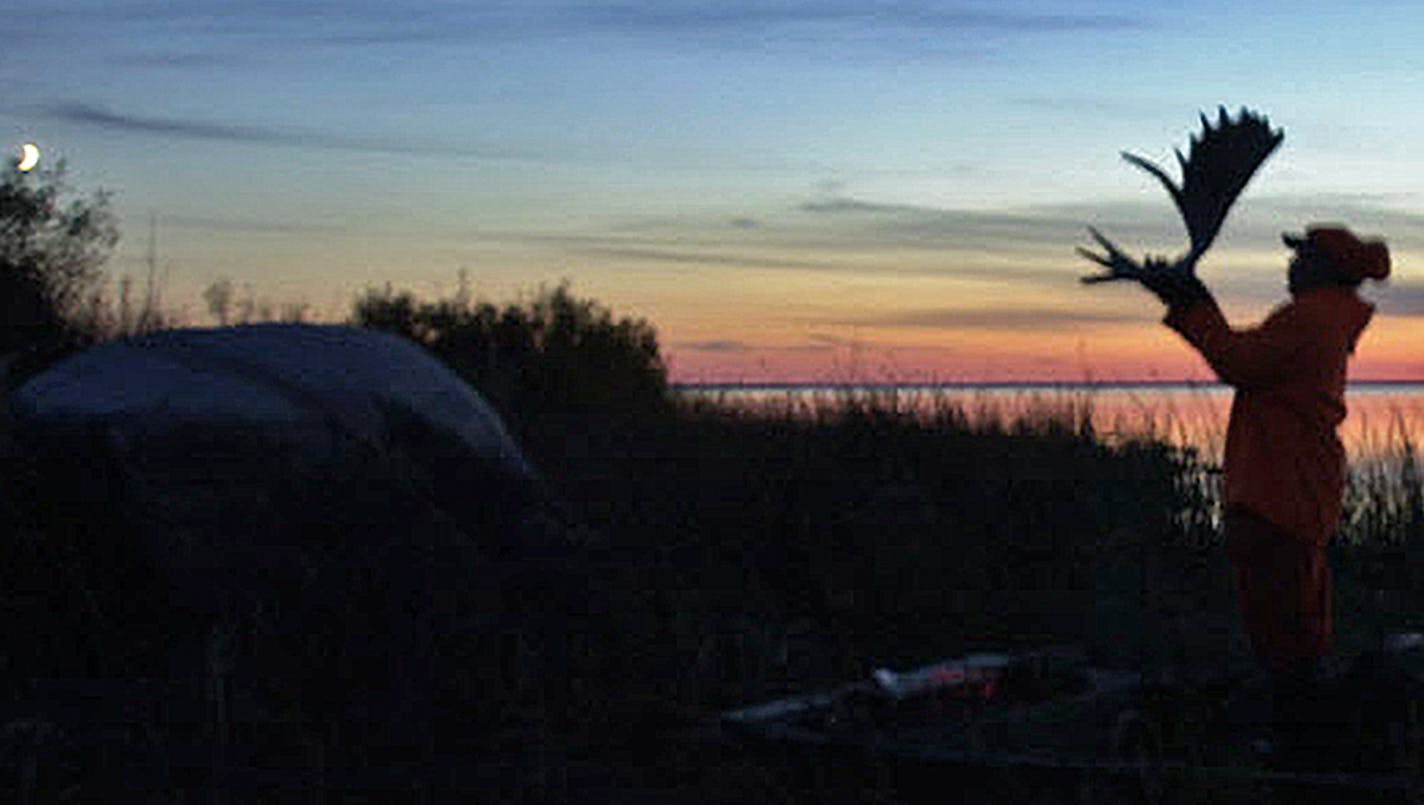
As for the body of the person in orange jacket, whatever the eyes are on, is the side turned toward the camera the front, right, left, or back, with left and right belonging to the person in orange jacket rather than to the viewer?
left

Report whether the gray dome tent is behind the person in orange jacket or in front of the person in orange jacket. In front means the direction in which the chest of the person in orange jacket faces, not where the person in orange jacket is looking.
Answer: in front

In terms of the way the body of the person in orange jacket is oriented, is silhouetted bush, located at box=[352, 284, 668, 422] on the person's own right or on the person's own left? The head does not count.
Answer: on the person's own right
